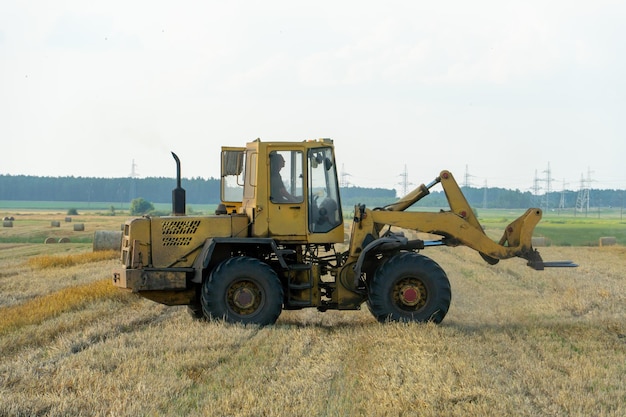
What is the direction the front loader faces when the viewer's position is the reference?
facing to the right of the viewer

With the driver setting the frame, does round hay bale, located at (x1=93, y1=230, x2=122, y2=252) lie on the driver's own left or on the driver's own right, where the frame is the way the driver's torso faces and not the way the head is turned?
on the driver's own left

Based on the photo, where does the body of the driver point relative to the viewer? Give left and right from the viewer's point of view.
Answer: facing to the right of the viewer
